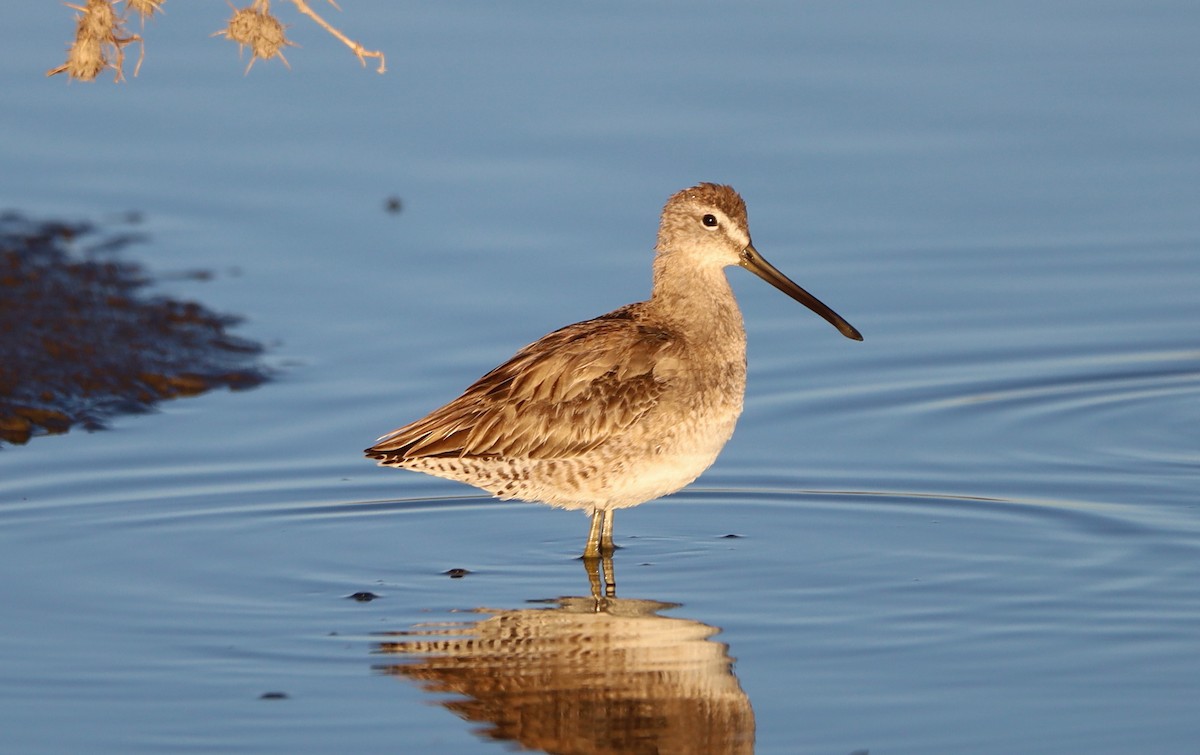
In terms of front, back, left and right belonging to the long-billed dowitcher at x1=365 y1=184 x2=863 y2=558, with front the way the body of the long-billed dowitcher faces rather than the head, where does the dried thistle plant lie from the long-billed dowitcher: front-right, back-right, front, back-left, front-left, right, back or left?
back-right

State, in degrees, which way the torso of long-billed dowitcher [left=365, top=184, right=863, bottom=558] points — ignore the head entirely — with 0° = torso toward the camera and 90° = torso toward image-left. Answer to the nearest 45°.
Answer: approximately 270°

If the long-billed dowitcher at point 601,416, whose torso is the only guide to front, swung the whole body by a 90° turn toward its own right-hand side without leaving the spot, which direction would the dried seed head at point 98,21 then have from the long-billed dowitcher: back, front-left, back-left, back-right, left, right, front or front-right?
front-right
